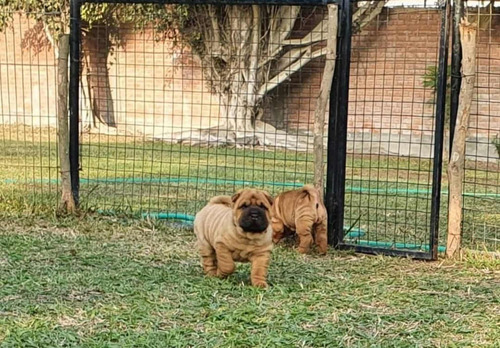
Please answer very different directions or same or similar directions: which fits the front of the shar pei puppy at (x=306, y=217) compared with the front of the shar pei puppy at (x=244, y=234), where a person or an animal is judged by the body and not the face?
very different directions

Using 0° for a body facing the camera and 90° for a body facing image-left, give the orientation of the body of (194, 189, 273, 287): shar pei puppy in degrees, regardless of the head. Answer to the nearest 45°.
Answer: approximately 315°

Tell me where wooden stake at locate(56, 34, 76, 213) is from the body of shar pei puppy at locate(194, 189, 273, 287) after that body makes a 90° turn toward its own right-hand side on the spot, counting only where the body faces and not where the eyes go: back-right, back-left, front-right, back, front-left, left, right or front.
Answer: right
